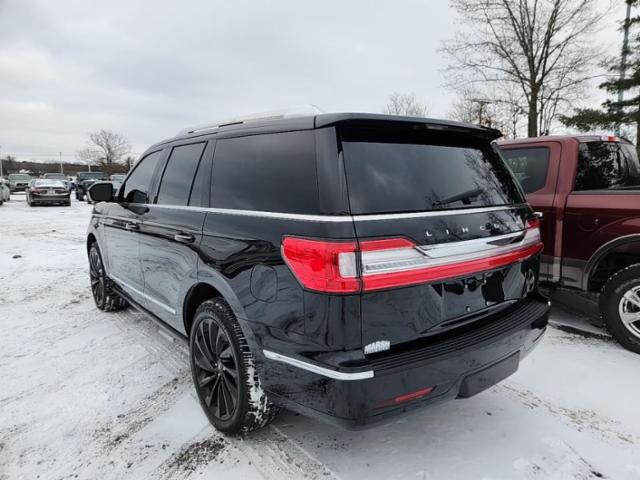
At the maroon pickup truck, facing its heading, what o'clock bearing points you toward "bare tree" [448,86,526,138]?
The bare tree is roughly at 1 o'clock from the maroon pickup truck.

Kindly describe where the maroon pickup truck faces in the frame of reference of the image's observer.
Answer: facing away from the viewer and to the left of the viewer

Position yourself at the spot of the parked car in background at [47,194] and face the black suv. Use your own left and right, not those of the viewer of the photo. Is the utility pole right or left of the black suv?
left

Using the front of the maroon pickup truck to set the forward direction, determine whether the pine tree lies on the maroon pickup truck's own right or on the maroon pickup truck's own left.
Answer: on the maroon pickup truck's own right

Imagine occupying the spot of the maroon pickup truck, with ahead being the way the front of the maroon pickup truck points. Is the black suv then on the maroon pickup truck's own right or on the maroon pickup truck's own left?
on the maroon pickup truck's own left

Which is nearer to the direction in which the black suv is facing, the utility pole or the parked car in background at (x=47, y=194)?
the parked car in background

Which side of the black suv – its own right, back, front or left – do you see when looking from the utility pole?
right

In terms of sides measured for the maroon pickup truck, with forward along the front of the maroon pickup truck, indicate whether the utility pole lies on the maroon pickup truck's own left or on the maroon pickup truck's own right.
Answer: on the maroon pickup truck's own right

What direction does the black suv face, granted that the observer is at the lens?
facing away from the viewer and to the left of the viewer
